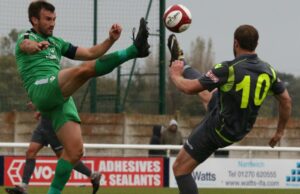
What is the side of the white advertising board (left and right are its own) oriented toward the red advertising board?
right

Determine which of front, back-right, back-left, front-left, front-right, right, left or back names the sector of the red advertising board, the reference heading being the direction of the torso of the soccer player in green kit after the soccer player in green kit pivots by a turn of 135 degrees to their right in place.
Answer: right

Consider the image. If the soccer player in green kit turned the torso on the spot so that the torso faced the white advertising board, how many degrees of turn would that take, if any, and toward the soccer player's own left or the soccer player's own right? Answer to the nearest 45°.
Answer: approximately 90° to the soccer player's own left

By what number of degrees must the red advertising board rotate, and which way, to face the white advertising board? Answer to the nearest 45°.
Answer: approximately 90° to its left

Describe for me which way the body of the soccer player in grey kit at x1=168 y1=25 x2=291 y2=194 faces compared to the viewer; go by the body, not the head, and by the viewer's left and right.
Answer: facing away from the viewer and to the left of the viewer

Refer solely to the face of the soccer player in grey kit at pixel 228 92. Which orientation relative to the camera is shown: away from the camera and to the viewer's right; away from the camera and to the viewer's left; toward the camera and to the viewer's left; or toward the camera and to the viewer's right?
away from the camera and to the viewer's left

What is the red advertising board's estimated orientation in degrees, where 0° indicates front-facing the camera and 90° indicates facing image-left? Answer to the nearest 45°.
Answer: approximately 0°

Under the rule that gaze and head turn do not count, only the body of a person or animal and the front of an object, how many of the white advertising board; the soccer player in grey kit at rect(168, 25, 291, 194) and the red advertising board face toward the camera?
2
